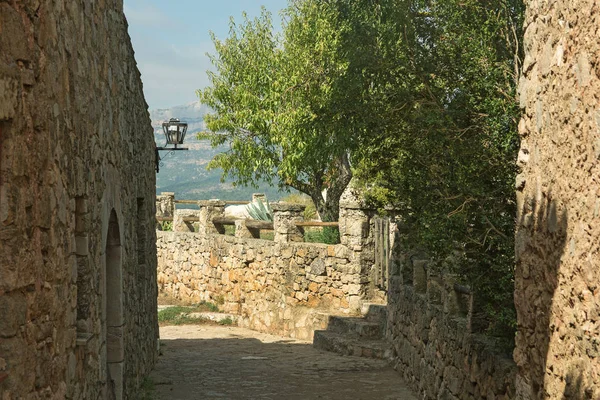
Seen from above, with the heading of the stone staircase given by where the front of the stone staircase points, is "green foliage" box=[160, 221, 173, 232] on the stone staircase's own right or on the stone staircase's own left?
on the stone staircase's own right

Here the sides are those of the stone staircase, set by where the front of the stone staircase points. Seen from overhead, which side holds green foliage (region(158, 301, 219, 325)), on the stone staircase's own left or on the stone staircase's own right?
on the stone staircase's own right

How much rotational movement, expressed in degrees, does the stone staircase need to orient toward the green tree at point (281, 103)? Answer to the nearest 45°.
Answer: approximately 135° to its right

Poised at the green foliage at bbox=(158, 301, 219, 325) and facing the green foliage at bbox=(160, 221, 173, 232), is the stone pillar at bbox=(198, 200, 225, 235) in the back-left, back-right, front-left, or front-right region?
front-right

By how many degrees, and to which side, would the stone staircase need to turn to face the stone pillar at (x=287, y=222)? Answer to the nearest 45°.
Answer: approximately 90° to its right

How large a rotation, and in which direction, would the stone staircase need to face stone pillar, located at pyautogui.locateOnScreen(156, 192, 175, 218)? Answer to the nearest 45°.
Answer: approximately 90° to its right

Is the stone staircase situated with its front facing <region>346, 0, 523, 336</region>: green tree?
no

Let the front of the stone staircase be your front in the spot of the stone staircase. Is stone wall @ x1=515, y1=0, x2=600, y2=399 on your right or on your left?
on your left

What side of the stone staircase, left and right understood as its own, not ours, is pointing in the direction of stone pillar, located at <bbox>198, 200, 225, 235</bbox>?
right

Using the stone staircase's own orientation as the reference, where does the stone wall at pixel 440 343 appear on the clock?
The stone wall is roughly at 10 o'clock from the stone staircase.

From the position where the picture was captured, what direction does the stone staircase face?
facing the viewer and to the left of the viewer
